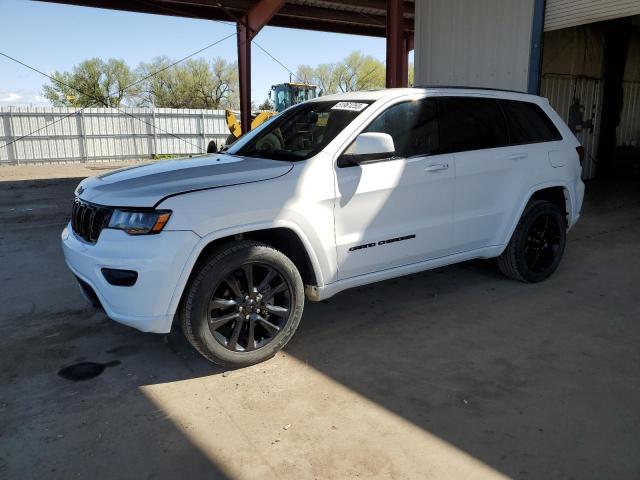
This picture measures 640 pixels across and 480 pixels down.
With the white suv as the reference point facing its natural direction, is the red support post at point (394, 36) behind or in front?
behind

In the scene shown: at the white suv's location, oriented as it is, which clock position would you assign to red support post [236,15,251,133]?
The red support post is roughly at 4 o'clock from the white suv.

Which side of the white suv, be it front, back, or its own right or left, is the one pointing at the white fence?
right

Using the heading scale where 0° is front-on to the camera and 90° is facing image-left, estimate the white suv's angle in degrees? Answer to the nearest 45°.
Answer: approximately 45°
